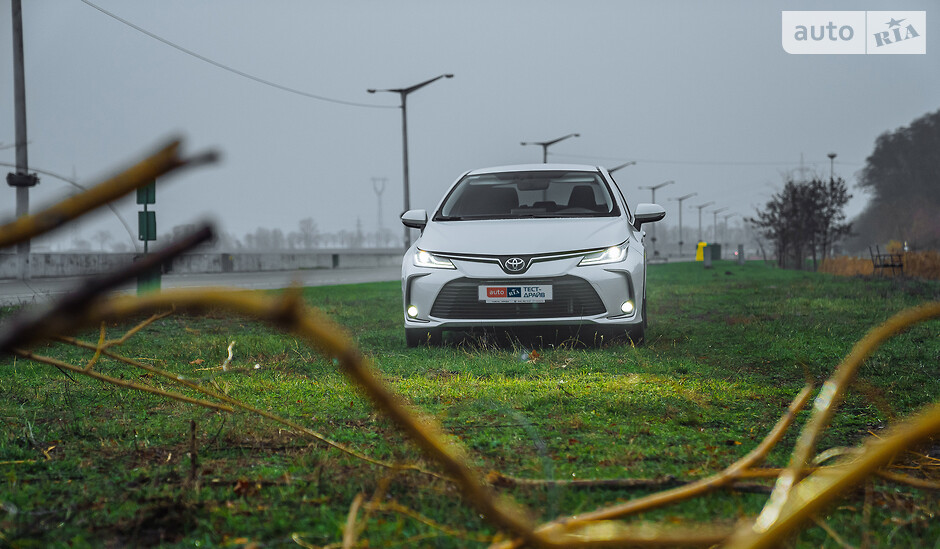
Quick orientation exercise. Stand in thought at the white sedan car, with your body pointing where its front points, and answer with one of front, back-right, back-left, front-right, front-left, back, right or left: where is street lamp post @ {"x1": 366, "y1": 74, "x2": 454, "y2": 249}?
back

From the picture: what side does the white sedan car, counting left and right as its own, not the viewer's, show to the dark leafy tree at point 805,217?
back

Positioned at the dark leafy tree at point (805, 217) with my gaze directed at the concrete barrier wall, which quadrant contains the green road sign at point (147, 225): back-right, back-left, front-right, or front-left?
front-left

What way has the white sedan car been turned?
toward the camera

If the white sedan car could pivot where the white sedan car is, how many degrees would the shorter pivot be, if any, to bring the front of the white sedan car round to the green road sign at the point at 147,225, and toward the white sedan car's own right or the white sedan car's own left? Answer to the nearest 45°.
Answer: approximately 135° to the white sedan car's own right

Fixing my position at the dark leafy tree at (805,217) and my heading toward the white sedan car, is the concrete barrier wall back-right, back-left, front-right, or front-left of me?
front-right

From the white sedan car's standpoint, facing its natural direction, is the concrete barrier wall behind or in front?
behind
